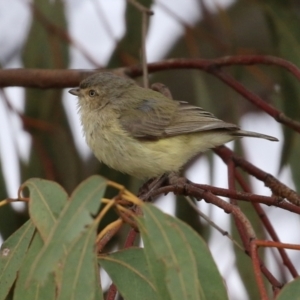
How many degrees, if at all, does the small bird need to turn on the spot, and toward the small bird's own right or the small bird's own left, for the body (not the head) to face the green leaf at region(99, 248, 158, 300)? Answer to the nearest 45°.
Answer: approximately 90° to the small bird's own left

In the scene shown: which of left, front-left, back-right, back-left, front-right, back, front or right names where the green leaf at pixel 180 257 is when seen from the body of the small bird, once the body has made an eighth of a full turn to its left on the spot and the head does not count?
front-left

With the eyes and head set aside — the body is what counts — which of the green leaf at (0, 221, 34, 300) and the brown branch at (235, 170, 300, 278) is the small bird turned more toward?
the green leaf

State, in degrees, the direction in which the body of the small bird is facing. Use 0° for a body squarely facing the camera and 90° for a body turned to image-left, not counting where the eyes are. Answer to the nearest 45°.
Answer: approximately 90°

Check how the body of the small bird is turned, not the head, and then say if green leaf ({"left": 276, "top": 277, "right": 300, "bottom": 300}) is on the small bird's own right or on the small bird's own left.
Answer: on the small bird's own left

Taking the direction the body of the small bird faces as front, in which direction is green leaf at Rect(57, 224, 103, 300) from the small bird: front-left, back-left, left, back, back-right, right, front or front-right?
left

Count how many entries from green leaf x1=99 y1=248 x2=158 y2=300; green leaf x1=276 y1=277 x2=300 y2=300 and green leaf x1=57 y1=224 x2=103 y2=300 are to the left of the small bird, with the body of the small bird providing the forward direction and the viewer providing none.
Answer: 3
